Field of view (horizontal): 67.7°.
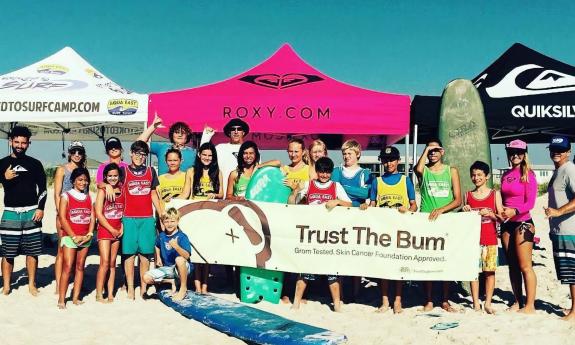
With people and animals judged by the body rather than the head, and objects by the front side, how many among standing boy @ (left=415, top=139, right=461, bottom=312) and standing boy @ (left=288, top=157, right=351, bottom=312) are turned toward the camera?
2

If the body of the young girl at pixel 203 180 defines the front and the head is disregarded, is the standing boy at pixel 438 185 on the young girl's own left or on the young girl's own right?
on the young girl's own left

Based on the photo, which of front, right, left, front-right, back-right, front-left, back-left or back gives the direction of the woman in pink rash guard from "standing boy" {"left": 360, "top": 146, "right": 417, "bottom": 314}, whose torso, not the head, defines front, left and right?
left

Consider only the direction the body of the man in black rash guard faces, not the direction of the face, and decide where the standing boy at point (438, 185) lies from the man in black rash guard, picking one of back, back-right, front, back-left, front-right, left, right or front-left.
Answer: front-left

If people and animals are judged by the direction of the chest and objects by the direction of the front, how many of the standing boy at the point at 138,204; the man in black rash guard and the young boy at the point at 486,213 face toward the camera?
3

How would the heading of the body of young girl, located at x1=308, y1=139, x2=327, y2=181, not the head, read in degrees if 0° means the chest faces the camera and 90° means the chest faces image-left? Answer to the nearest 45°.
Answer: approximately 0°
